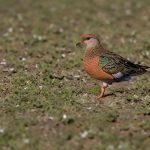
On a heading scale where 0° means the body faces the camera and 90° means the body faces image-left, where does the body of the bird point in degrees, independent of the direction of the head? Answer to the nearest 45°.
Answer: approximately 90°
